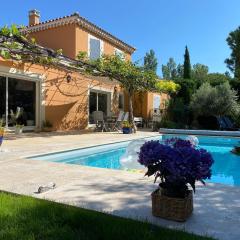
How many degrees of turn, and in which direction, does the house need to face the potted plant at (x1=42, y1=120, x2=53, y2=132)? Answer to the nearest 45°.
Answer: approximately 45° to its right

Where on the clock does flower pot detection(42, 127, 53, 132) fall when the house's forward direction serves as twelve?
The flower pot is roughly at 2 o'clock from the house.

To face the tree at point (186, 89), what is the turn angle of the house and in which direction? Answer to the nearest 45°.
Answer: approximately 45° to its left

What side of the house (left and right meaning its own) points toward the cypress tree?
left

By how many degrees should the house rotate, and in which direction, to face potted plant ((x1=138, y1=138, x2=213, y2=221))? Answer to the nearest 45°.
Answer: approximately 45° to its right

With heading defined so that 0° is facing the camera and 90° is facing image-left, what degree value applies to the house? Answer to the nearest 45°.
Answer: approximately 315°
